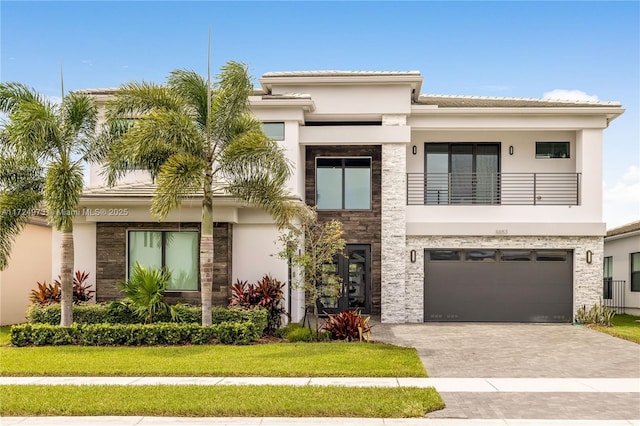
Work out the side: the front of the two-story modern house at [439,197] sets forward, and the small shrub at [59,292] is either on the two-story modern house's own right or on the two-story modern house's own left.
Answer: on the two-story modern house's own right

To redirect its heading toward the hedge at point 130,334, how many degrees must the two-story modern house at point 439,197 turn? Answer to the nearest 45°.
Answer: approximately 45° to its right

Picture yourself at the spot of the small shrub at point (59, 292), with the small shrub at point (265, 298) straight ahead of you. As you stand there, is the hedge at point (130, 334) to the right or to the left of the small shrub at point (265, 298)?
right

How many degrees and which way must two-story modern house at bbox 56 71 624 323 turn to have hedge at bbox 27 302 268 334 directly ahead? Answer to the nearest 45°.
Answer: approximately 45° to its right
